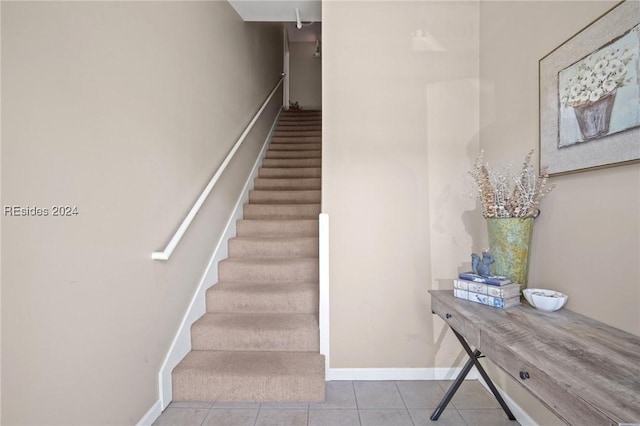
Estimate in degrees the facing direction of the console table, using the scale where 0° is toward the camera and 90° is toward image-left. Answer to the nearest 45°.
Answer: approximately 45°

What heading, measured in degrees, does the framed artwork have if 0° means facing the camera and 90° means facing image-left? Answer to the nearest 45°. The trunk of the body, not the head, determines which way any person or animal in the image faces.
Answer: approximately 45°
